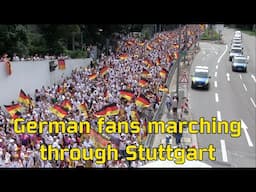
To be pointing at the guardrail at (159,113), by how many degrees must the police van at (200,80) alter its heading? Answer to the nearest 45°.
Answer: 0° — it already faces it

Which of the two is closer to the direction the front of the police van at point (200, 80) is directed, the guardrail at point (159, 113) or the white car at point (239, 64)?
the guardrail

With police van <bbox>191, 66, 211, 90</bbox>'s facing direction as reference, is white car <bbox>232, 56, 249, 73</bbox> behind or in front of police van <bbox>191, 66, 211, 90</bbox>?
behind

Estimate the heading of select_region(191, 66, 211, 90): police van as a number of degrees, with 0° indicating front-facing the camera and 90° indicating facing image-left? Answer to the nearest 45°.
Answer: approximately 0°
